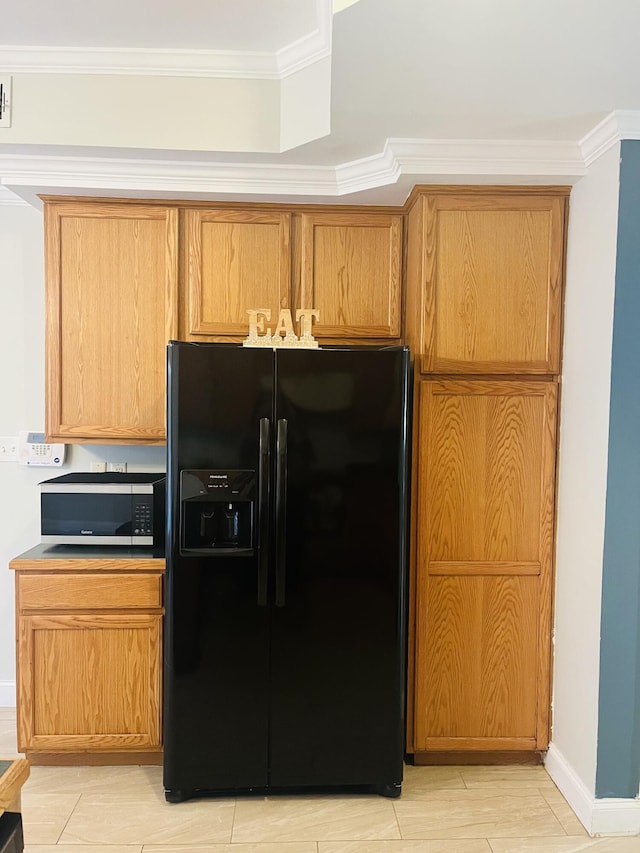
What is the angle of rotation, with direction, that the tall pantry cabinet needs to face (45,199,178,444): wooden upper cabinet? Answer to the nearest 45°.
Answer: approximately 90° to its right

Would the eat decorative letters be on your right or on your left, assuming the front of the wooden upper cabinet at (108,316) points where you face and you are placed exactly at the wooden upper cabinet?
on your left

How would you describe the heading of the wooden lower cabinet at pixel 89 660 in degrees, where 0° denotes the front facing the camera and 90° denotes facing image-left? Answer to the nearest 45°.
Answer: approximately 0°

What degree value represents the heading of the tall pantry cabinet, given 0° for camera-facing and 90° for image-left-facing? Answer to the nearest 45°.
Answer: approximately 0°
